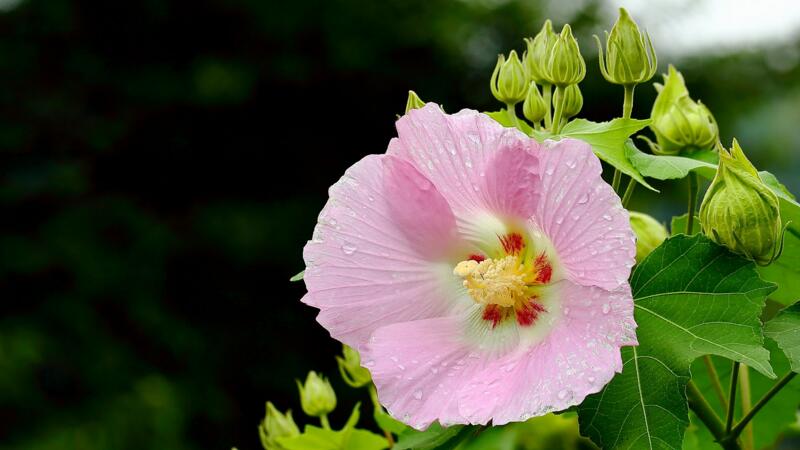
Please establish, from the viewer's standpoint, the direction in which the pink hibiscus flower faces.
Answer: facing the viewer and to the left of the viewer
